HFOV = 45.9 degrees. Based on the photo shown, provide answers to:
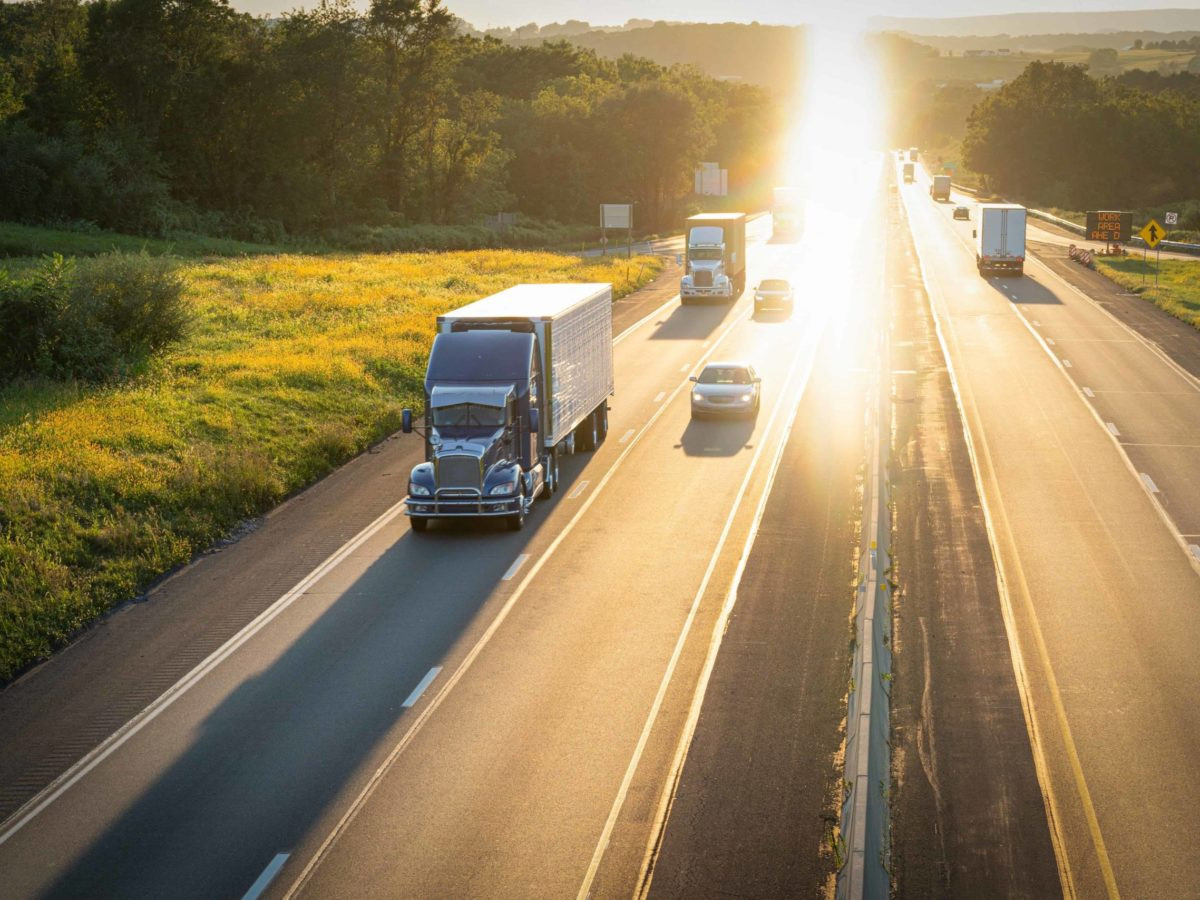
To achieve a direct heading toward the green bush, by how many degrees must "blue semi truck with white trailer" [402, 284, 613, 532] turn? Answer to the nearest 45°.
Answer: approximately 135° to its right

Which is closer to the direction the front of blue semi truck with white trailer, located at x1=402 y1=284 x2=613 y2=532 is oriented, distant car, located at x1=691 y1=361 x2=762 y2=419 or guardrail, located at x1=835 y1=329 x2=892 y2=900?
the guardrail

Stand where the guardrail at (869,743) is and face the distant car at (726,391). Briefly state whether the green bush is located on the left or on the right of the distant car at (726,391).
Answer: left

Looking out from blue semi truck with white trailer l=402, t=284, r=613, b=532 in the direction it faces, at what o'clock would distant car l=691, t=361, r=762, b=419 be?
The distant car is roughly at 7 o'clock from the blue semi truck with white trailer.

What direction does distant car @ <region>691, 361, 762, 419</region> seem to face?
toward the camera

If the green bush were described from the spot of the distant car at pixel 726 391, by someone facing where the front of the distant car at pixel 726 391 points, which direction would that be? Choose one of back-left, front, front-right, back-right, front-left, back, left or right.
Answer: right

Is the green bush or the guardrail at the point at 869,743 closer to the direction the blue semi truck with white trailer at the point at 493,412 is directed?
the guardrail

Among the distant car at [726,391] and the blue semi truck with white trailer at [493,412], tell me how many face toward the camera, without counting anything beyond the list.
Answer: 2

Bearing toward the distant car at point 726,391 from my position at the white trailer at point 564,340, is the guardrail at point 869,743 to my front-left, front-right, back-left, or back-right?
back-right

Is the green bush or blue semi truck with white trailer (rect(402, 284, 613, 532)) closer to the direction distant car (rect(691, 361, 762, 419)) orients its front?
the blue semi truck with white trailer

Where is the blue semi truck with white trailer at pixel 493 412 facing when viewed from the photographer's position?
facing the viewer

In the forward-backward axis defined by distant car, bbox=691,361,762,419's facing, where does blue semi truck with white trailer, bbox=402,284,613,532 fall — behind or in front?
in front

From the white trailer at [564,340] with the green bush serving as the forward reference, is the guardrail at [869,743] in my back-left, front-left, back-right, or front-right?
back-left

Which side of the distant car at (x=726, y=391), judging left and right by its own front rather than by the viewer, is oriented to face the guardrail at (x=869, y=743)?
front
